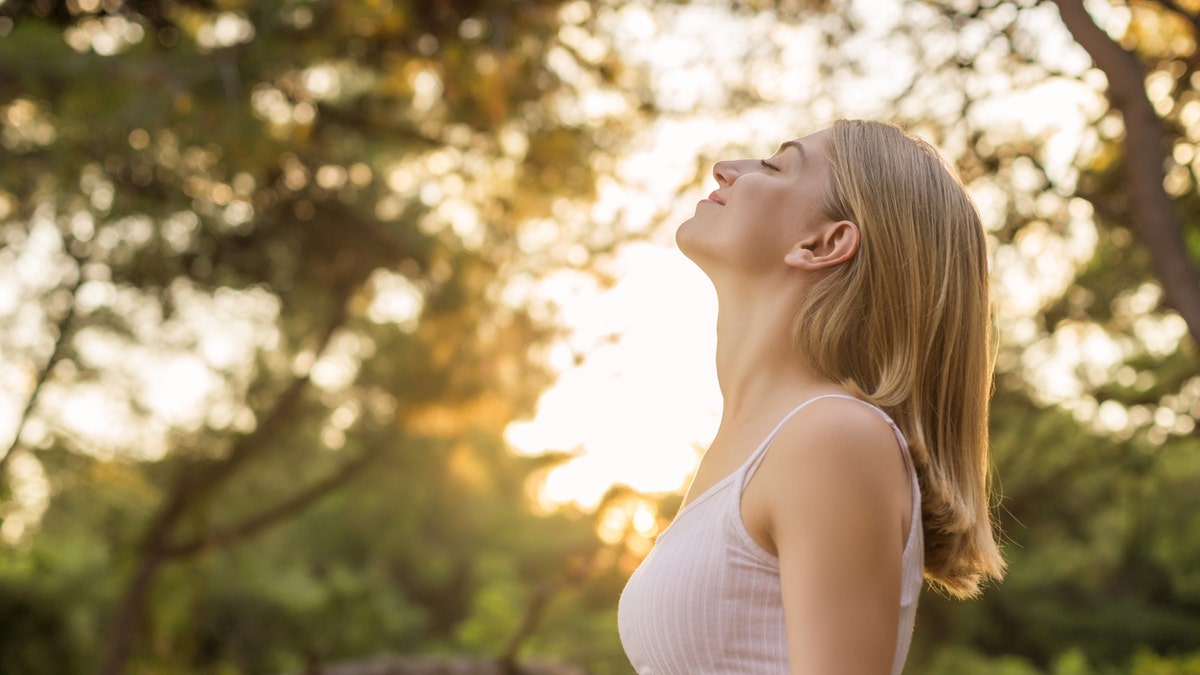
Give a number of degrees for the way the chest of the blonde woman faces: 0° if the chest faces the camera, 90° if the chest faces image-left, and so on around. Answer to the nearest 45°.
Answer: approximately 90°

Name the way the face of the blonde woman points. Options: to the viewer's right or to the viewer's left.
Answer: to the viewer's left

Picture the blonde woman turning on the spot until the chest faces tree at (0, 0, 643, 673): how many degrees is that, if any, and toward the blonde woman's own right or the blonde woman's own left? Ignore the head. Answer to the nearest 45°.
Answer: approximately 45° to the blonde woman's own right
